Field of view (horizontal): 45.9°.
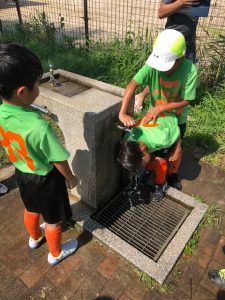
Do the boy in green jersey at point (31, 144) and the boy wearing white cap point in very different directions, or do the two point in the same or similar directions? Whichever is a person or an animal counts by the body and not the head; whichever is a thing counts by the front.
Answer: very different directions

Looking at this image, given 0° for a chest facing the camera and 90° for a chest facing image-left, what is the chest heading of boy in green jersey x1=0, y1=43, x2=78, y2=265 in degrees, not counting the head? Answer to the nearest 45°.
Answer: approximately 225°

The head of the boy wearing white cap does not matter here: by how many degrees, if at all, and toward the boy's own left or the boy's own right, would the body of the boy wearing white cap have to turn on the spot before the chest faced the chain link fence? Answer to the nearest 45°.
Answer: approximately 135° to the boy's own right

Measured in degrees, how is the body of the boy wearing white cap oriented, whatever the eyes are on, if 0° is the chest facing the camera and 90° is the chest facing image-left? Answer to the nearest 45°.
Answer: approximately 45°

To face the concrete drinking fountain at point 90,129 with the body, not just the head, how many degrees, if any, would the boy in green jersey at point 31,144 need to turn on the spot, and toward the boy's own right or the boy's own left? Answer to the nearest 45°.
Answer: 0° — they already face it

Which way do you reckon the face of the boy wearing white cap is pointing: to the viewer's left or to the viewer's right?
to the viewer's left

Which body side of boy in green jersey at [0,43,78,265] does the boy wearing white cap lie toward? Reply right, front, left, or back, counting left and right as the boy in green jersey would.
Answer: front

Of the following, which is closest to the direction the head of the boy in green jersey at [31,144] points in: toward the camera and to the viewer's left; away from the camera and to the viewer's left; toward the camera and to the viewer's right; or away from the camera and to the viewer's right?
away from the camera and to the viewer's right
